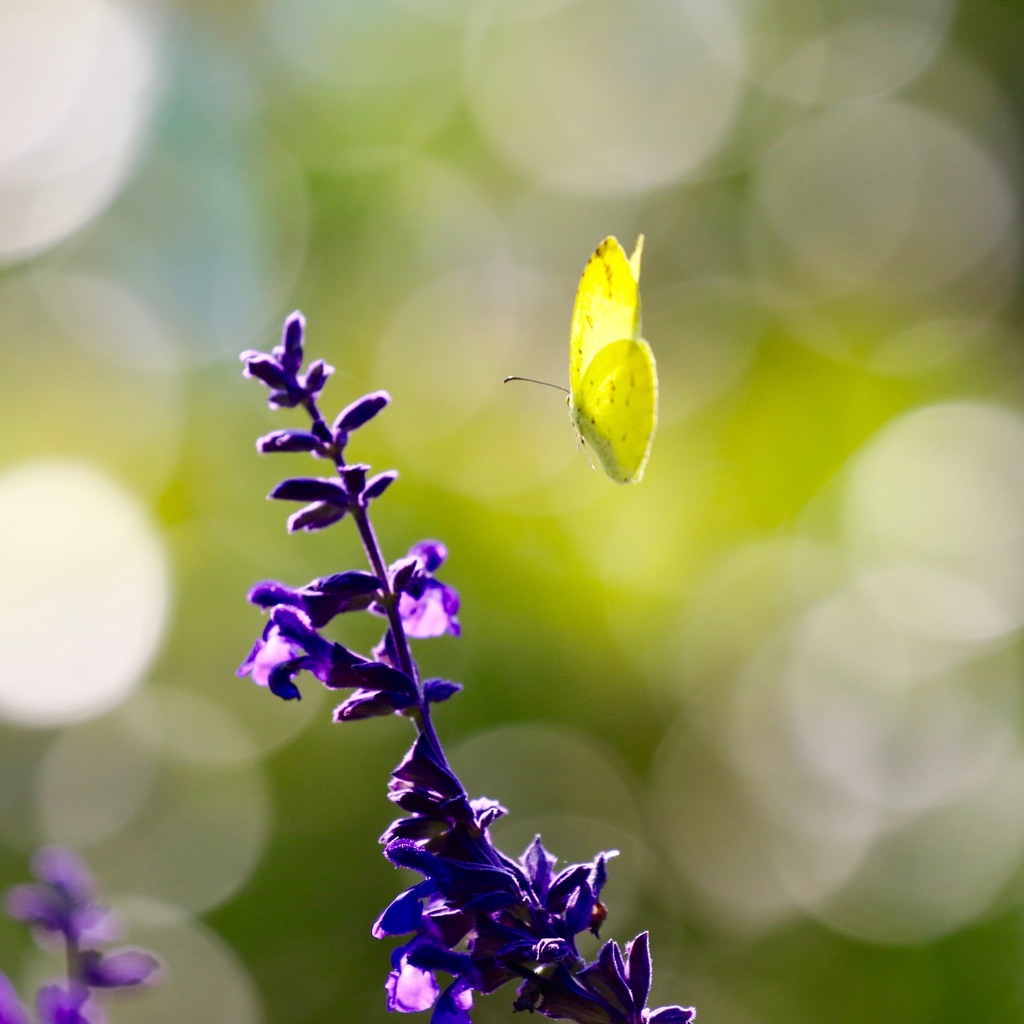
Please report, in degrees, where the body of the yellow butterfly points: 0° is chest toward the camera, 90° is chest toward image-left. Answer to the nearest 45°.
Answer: approximately 90°
